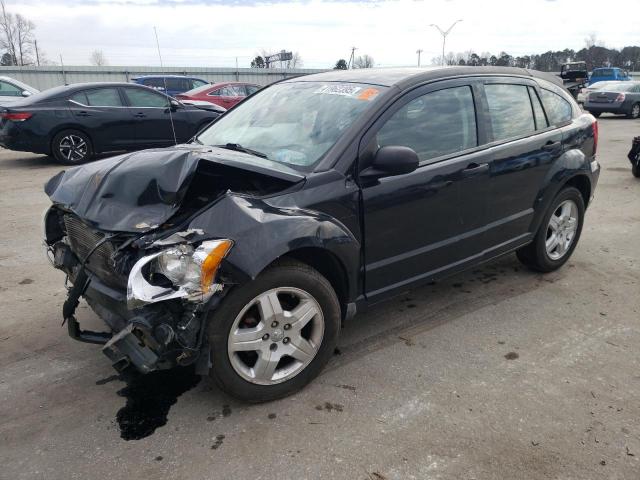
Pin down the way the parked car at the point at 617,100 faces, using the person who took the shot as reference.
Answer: facing away from the viewer and to the right of the viewer

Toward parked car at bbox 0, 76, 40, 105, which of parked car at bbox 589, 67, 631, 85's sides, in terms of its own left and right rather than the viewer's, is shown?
right

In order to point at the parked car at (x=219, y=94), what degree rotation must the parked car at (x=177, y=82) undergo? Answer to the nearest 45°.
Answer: approximately 90° to its right

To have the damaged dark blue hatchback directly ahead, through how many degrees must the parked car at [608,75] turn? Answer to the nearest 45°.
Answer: approximately 90° to its right

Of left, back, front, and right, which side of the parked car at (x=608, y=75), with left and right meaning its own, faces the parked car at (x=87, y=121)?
back

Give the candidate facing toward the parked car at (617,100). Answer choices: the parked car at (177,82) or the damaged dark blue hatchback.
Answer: the parked car at (177,82)
